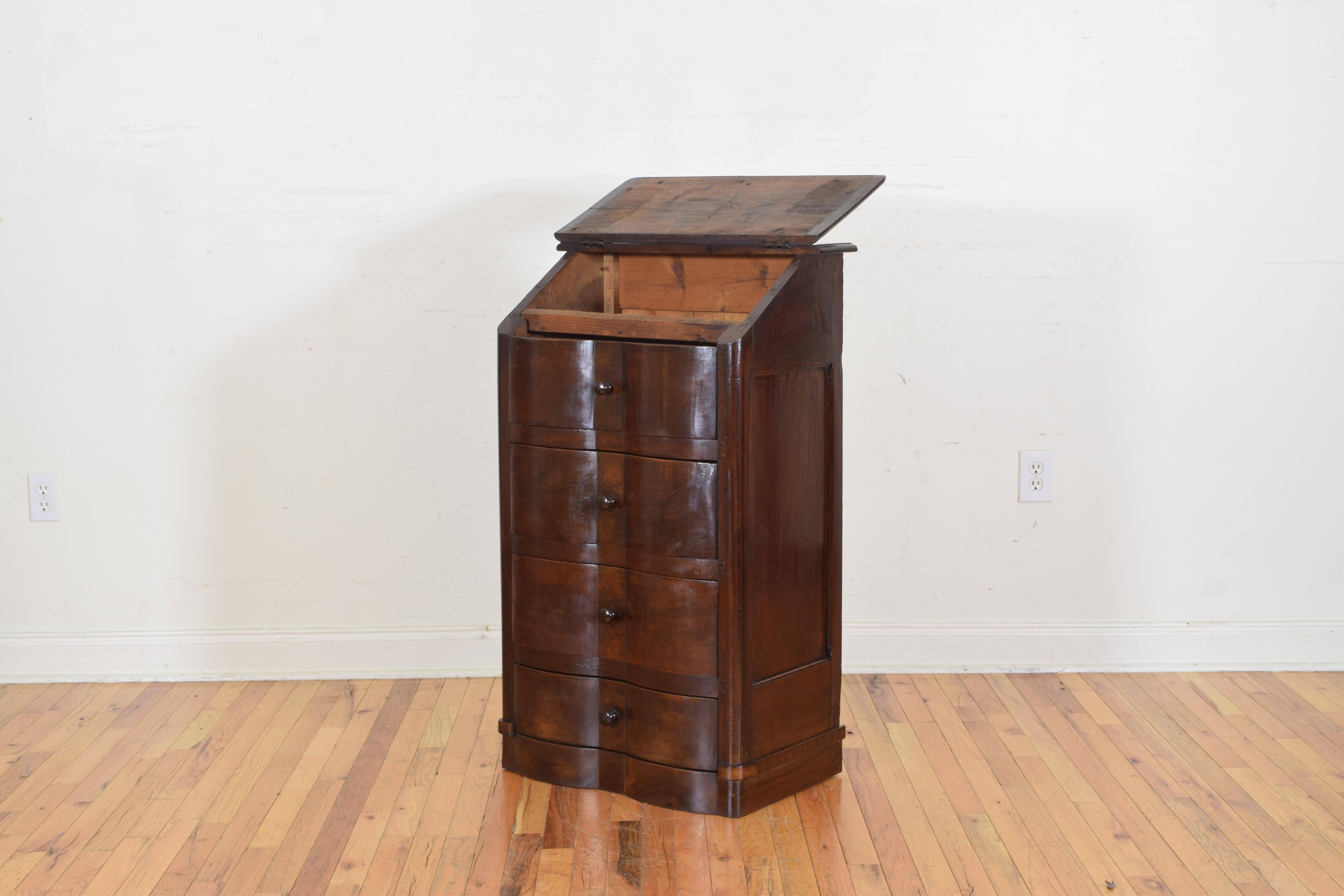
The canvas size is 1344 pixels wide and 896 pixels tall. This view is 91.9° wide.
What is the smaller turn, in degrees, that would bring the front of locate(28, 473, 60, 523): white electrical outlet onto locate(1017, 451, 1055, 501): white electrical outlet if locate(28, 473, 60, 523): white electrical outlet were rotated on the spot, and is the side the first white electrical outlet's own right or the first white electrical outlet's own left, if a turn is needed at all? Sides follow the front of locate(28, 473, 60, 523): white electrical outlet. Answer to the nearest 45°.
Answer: approximately 45° to the first white electrical outlet's own left

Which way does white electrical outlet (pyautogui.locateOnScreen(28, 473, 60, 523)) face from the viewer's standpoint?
toward the camera

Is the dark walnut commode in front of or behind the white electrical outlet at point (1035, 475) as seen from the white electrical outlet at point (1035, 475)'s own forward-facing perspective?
in front

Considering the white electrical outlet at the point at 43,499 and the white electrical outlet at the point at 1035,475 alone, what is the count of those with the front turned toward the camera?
2

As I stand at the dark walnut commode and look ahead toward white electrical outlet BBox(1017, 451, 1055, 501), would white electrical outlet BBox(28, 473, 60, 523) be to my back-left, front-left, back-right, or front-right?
back-left

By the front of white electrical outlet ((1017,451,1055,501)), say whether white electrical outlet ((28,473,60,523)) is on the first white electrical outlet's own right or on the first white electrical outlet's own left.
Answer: on the first white electrical outlet's own right

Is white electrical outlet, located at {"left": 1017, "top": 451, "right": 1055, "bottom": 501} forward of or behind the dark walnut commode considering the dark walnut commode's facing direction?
behind

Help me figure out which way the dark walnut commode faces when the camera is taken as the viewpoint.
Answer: facing the viewer and to the left of the viewer

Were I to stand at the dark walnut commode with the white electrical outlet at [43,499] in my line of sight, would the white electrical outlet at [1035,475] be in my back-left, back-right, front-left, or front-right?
back-right

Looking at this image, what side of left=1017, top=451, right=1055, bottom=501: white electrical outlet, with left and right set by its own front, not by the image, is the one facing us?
front

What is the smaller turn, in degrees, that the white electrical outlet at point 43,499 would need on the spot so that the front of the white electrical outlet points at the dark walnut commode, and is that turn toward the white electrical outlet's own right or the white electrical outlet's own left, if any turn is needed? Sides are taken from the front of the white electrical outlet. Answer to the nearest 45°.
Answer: approximately 45° to the white electrical outlet's own left

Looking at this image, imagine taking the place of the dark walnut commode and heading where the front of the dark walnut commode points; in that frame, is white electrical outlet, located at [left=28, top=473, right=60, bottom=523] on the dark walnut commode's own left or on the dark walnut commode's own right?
on the dark walnut commode's own right
